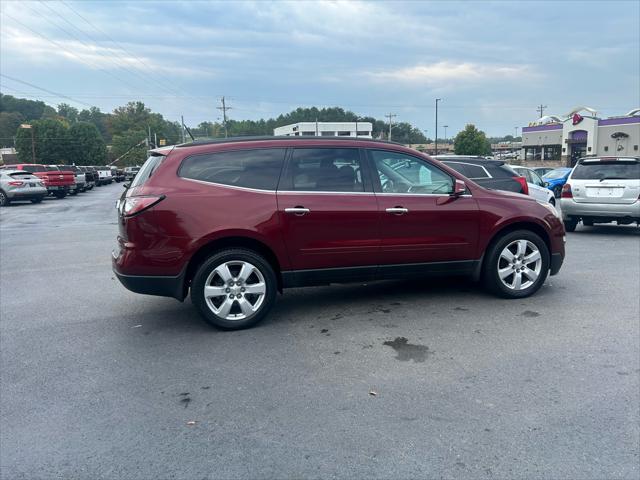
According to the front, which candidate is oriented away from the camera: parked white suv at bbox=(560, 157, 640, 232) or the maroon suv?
the parked white suv

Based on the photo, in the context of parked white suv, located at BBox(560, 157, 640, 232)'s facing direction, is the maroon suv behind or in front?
behind

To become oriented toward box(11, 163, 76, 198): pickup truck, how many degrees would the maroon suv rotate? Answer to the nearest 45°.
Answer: approximately 135° to its left

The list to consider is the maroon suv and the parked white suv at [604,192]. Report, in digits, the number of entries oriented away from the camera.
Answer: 1

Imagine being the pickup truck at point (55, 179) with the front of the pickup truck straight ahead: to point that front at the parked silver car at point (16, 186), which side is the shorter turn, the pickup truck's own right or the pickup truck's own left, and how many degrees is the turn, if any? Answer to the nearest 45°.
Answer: approximately 90° to the pickup truck's own left

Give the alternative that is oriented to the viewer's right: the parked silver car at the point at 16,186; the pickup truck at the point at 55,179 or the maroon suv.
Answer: the maroon suv

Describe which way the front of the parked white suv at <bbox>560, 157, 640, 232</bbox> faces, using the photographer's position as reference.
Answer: facing away from the viewer

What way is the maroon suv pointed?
to the viewer's right

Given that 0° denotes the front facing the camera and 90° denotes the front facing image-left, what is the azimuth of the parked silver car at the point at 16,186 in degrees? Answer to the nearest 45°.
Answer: approximately 135°

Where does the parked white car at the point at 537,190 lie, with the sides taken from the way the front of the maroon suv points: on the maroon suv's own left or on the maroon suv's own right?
on the maroon suv's own left

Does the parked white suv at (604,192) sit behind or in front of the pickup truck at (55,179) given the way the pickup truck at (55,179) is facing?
behind

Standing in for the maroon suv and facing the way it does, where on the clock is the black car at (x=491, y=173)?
The black car is roughly at 10 o'clock from the maroon suv.

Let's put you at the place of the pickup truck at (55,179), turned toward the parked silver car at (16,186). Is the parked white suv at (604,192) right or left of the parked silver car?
left
